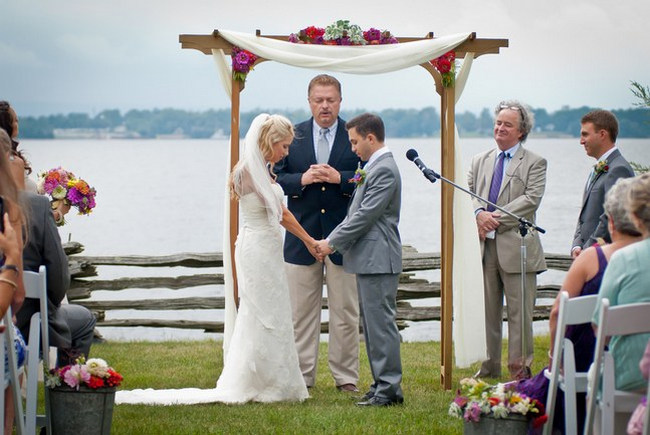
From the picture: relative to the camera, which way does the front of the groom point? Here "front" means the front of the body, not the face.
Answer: to the viewer's left

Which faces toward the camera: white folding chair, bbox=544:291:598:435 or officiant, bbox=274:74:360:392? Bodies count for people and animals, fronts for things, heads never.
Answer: the officiant

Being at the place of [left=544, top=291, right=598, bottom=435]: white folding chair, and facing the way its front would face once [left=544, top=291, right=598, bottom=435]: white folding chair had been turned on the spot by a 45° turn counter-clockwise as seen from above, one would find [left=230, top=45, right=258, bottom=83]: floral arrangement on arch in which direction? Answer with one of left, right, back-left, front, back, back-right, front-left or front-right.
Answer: front-right

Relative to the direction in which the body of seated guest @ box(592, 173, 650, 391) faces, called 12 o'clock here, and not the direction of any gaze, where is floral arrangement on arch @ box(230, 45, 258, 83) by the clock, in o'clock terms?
The floral arrangement on arch is roughly at 12 o'clock from the seated guest.

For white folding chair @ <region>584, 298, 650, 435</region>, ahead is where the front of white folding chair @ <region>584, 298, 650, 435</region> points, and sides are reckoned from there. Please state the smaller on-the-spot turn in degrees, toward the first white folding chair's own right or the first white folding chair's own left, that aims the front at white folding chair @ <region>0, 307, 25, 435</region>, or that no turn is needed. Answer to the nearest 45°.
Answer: approximately 45° to the first white folding chair's own left

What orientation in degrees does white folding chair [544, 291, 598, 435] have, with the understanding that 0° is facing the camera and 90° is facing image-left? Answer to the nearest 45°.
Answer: approximately 135°

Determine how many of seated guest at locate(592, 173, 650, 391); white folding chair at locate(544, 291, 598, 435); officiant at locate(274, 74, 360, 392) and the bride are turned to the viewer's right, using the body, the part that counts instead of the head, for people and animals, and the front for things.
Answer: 1

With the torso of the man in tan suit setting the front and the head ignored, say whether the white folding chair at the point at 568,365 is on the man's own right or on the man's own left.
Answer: on the man's own left

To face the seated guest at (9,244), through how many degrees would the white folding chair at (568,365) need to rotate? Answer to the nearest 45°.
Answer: approximately 45° to its left

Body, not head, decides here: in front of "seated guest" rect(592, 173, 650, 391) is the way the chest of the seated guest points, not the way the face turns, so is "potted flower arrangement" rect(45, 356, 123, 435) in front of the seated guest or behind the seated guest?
in front

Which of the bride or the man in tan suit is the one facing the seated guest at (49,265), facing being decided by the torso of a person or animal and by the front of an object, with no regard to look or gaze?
the man in tan suit

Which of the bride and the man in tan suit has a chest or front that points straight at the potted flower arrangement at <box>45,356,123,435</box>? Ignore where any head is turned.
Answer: the man in tan suit

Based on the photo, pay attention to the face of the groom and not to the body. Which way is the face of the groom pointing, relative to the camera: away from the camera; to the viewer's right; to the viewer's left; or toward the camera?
to the viewer's left

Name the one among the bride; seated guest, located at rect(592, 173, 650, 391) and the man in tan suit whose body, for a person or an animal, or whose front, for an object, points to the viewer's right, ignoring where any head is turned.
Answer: the bride

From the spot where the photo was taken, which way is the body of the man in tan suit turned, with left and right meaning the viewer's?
facing the viewer and to the left of the viewer

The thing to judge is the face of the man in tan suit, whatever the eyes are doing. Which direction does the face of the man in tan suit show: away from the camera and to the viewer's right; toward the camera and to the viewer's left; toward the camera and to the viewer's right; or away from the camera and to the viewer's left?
toward the camera and to the viewer's left

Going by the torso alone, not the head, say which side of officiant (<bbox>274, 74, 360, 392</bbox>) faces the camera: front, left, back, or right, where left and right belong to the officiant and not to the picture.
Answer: front
